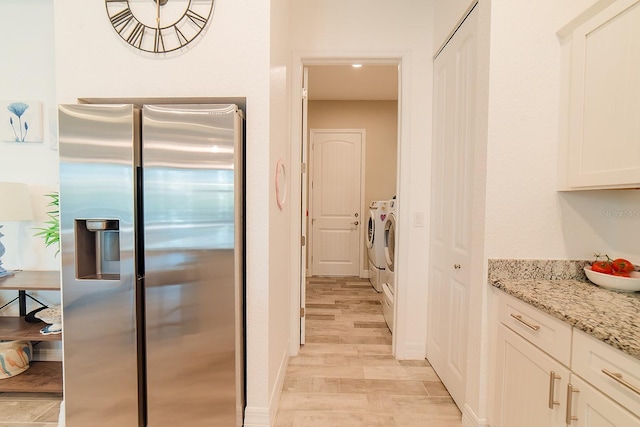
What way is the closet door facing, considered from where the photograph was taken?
facing to the left of the viewer

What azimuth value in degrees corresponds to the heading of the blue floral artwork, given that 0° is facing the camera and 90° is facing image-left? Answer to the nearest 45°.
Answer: approximately 0°

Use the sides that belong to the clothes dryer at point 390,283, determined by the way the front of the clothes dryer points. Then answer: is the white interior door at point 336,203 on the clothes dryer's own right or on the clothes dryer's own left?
on the clothes dryer's own right

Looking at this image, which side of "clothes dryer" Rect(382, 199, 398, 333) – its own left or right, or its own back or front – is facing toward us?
left

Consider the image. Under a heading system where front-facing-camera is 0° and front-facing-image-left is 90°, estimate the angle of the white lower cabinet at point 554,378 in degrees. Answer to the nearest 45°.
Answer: approximately 45°

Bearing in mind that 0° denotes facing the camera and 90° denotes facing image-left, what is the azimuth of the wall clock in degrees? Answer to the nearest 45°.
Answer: approximately 0°

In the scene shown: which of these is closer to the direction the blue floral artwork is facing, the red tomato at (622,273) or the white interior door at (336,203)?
the red tomato
